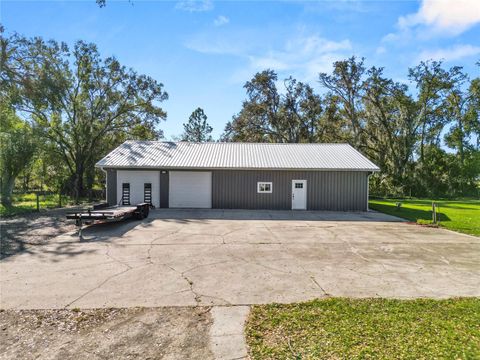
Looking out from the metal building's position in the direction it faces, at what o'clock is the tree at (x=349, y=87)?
The tree is roughly at 7 o'clock from the metal building.

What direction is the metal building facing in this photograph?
toward the camera

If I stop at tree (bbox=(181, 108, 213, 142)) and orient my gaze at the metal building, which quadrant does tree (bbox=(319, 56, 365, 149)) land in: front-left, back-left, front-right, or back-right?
front-left

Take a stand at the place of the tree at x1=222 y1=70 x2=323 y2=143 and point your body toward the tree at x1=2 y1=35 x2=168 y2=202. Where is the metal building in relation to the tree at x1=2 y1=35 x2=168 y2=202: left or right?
left

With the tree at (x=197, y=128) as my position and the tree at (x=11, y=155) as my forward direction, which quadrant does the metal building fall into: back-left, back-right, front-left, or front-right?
front-left

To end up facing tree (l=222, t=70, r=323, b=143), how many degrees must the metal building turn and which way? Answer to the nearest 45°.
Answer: approximately 180°

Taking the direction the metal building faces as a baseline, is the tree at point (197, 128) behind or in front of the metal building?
behind

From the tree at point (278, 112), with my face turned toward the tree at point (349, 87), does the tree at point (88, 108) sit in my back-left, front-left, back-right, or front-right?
back-right

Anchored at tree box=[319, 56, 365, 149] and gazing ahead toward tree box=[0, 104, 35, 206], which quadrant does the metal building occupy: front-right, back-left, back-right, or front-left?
front-left

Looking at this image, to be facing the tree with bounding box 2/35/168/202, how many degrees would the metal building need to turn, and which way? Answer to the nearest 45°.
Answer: approximately 135° to its right

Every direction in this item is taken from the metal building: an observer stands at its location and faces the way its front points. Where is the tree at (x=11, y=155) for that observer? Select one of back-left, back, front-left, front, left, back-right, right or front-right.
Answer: right

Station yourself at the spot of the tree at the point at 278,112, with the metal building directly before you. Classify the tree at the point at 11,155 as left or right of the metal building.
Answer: right
